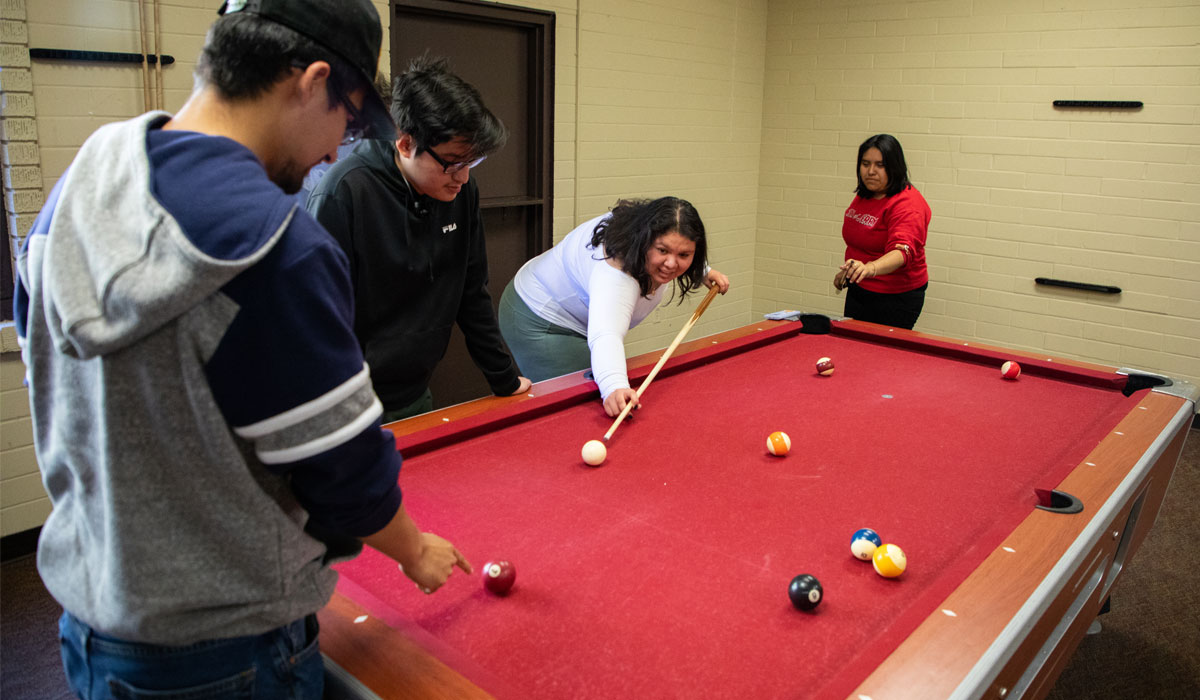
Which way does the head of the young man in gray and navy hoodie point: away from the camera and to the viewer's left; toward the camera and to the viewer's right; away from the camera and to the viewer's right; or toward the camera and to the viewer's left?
away from the camera and to the viewer's right

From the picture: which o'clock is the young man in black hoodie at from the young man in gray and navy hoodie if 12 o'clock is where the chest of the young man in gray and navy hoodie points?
The young man in black hoodie is roughly at 11 o'clock from the young man in gray and navy hoodie.

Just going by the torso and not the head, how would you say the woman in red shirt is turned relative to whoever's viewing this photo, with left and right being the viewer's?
facing the viewer and to the left of the viewer

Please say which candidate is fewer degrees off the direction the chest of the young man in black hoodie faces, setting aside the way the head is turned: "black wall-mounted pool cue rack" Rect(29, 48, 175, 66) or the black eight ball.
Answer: the black eight ball

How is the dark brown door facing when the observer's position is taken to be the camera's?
facing the viewer and to the right of the viewer

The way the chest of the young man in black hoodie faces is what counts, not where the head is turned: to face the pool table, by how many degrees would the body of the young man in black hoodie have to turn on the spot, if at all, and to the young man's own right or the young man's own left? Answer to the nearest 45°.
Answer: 0° — they already face it

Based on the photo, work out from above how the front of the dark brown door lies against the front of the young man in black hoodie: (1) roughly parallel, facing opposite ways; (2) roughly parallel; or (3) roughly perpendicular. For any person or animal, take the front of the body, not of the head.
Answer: roughly parallel

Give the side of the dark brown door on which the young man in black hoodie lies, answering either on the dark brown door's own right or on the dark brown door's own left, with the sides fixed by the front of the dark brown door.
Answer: on the dark brown door's own right

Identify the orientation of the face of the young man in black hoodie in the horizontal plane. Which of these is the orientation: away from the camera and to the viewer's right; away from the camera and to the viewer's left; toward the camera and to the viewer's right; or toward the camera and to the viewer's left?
toward the camera and to the viewer's right

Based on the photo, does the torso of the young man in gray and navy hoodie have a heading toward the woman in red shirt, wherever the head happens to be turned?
yes

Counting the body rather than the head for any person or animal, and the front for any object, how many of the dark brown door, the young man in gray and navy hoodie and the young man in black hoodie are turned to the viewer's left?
0

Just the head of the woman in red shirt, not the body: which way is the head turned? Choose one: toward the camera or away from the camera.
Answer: toward the camera

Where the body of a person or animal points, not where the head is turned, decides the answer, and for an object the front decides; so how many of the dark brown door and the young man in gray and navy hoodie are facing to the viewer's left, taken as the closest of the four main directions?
0

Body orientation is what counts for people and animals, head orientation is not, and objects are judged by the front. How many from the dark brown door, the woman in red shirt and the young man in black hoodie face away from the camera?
0

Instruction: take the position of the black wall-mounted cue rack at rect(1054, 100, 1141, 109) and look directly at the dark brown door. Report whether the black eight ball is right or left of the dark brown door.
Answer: left
